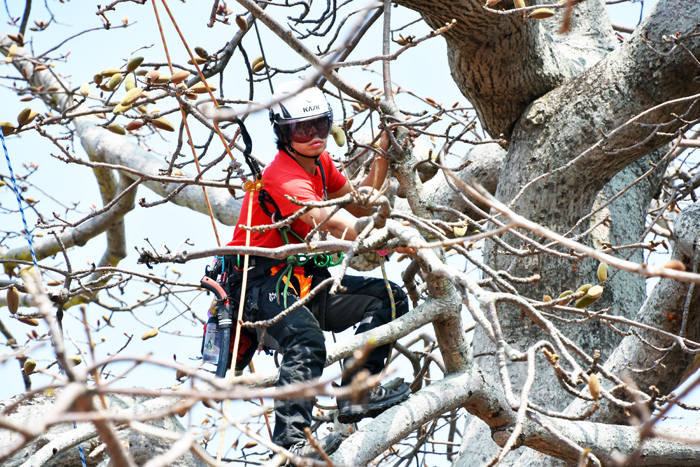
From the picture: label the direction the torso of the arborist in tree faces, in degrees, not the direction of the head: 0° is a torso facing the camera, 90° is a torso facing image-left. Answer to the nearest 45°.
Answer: approximately 315°

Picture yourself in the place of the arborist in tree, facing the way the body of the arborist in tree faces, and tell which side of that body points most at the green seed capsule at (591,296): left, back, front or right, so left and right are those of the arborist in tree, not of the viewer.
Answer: front
